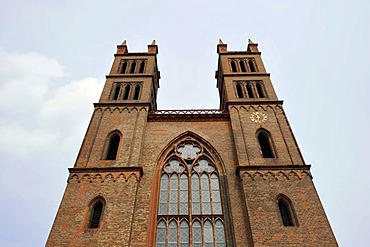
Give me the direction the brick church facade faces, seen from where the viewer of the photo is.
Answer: facing the viewer
